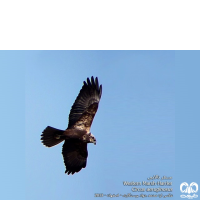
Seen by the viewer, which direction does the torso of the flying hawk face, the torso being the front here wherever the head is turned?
to the viewer's right
